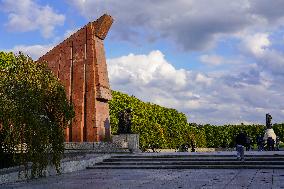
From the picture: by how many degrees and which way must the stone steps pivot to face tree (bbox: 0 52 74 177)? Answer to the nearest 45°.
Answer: approximately 45° to its right

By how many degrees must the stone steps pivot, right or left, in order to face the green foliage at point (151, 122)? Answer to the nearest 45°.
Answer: approximately 180°

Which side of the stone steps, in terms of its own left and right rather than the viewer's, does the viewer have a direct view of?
front

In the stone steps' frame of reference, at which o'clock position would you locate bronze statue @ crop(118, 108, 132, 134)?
The bronze statue is roughly at 5 o'clock from the stone steps.

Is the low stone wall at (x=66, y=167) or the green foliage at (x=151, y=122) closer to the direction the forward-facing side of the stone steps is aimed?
the low stone wall
